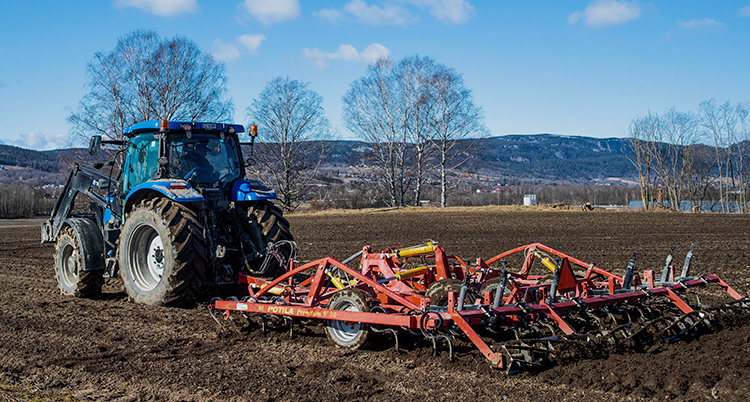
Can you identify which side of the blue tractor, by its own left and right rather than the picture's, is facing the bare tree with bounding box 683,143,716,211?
right

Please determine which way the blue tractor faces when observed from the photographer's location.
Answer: facing away from the viewer and to the left of the viewer

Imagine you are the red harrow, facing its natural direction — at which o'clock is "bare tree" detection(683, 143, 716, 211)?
The bare tree is roughly at 2 o'clock from the red harrow.

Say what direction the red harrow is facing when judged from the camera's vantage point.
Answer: facing away from the viewer and to the left of the viewer
